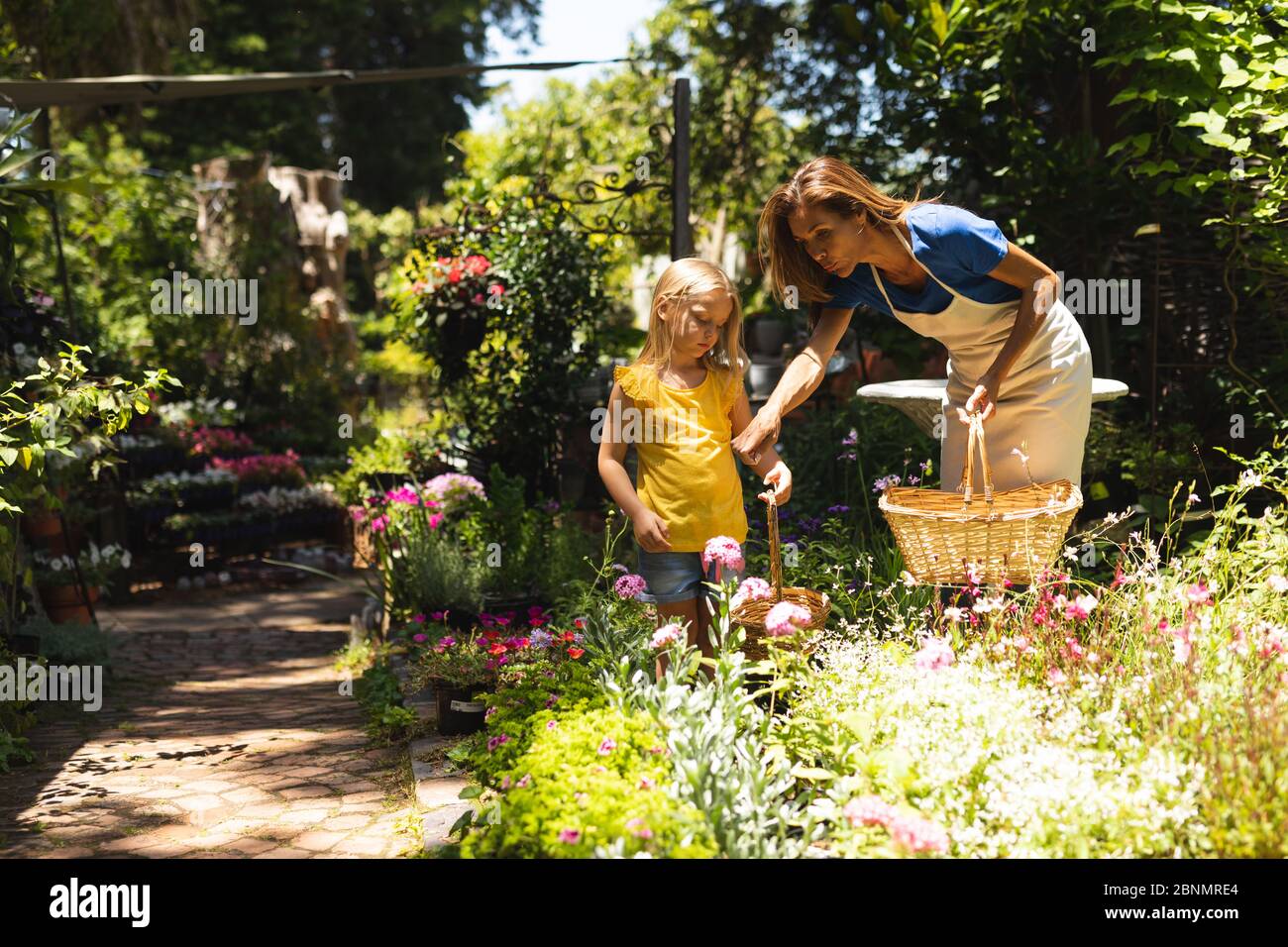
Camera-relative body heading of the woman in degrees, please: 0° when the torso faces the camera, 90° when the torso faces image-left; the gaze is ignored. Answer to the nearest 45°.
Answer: approximately 45°

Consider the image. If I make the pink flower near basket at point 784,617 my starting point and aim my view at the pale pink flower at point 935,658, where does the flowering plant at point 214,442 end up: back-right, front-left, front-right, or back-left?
back-left

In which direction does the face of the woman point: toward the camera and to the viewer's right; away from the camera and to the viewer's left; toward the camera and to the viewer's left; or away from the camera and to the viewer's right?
toward the camera and to the viewer's left

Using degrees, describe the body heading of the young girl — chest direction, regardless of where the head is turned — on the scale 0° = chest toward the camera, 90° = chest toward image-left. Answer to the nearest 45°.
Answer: approximately 315°

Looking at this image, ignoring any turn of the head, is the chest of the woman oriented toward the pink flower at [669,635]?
yes

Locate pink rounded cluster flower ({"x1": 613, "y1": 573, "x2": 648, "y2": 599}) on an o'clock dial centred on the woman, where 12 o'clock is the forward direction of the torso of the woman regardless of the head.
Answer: The pink rounded cluster flower is roughly at 1 o'clock from the woman.

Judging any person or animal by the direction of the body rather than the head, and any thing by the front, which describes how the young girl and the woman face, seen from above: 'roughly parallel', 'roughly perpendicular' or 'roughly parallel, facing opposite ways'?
roughly perpendicular

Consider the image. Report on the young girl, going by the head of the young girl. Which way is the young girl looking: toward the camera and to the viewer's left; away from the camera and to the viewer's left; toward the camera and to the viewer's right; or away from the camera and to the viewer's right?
toward the camera and to the viewer's right

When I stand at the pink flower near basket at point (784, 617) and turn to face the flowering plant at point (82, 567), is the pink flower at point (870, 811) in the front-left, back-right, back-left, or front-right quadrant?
back-left

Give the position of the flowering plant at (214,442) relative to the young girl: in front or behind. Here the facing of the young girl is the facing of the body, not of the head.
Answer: behind

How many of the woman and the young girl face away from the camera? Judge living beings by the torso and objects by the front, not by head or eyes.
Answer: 0
